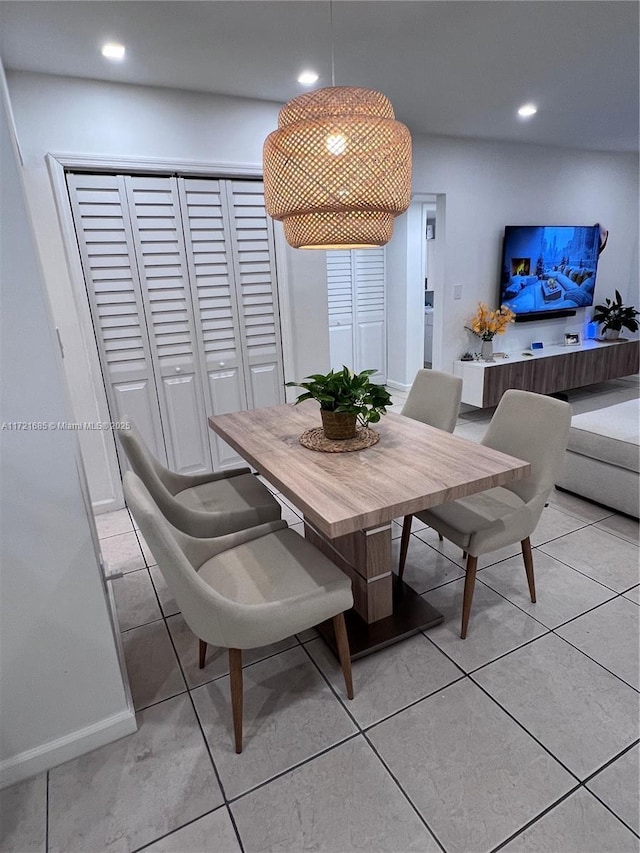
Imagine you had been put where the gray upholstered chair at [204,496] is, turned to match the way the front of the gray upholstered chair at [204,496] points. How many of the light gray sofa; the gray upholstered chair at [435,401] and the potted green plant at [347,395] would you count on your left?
0

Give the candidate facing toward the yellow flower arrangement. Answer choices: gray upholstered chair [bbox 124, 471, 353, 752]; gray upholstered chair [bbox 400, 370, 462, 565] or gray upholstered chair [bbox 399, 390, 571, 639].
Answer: gray upholstered chair [bbox 124, 471, 353, 752]

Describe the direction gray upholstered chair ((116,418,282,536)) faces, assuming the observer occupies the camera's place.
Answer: facing away from the viewer and to the right of the viewer

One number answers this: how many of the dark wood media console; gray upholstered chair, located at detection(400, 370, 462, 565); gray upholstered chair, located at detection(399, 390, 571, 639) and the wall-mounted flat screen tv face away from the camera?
0

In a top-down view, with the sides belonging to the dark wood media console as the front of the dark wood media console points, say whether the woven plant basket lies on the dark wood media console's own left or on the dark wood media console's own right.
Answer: on the dark wood media console's own right

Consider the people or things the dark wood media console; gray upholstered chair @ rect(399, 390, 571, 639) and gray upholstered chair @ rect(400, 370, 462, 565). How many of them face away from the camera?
0

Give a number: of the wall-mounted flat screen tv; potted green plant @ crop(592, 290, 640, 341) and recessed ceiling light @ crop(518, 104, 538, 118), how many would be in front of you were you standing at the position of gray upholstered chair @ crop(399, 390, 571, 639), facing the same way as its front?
0

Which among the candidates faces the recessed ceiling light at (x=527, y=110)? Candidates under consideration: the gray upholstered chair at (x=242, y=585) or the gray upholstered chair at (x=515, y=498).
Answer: the gray upholstered chair at (x=242, y=585)

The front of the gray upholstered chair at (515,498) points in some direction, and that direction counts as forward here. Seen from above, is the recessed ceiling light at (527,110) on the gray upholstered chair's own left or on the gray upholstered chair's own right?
on the gray upholstered chair's own right

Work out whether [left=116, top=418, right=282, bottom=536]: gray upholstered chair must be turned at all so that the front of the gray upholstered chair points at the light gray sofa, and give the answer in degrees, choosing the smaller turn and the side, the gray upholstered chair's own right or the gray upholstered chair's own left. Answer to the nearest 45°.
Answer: approximately 45° to the gray upholstered chair's own right

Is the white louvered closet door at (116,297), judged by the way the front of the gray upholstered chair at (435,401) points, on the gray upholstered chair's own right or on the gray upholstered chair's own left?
on the gray upholstered chair's own right

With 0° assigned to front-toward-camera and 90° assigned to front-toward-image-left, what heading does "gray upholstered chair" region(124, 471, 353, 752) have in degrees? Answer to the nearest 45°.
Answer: approximately 225°

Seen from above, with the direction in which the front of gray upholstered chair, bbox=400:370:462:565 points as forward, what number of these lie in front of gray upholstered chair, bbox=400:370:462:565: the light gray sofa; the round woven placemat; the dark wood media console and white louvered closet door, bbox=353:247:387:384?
1

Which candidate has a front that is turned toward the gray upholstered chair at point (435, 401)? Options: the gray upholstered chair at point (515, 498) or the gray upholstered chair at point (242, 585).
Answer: the gray upholstered chair at point (242, 585)

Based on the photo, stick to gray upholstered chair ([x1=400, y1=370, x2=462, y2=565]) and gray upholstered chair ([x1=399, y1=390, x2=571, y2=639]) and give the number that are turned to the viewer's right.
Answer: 0
